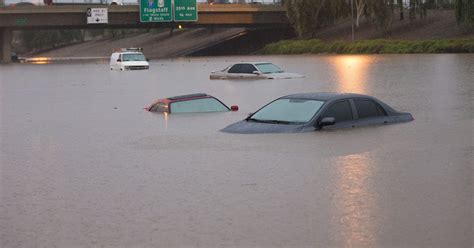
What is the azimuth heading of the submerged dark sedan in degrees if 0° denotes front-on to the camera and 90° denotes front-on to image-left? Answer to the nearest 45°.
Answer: approximately 45°

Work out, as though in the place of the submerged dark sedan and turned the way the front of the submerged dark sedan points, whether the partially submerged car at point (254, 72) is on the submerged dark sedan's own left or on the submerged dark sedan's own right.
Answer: on the submerged dark sedan's own right

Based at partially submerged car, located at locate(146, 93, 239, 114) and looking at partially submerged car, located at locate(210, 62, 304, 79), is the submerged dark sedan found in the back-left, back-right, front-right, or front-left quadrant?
back-right
